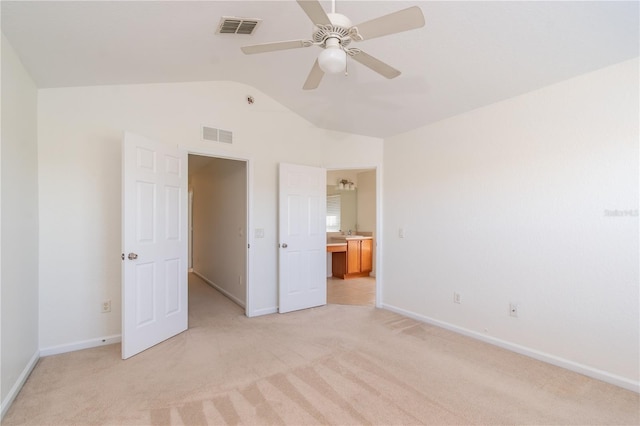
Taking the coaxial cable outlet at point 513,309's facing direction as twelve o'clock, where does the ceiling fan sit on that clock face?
The ceiling fan is roughly at 11 o'clock from the coaxial cable outlet.

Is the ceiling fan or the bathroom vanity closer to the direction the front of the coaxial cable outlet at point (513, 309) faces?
the ceiling fan

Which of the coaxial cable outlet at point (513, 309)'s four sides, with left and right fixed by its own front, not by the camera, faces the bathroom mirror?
right

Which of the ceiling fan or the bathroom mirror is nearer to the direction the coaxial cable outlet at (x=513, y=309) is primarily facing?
the ceiling fan

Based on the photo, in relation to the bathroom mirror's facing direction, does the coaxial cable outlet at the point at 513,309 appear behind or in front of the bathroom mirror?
in front

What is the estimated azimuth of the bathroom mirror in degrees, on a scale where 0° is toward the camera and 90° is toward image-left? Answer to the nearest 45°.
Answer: approximately 0°

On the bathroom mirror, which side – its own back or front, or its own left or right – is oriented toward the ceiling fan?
front

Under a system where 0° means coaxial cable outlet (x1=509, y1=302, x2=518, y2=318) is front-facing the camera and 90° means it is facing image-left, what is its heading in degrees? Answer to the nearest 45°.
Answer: approximately 45°

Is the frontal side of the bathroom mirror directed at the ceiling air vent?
yes

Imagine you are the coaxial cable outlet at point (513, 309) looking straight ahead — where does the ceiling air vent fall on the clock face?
The ceiling air vent is roughly at 12 o'clock from the coaxial cable outlet.

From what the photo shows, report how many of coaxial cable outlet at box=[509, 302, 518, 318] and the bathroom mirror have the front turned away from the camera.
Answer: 0

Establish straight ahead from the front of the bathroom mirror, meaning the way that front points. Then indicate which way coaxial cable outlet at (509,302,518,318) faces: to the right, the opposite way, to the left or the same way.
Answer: to the right
